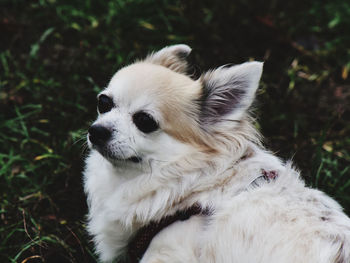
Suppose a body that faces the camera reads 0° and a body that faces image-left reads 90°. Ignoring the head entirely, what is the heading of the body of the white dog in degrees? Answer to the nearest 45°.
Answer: approximately 90°
